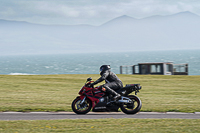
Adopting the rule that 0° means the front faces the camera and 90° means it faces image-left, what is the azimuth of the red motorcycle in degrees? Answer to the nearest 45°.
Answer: approximately 90°

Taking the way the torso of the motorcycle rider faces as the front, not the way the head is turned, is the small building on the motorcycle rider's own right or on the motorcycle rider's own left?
on the motorcycle rider's own right

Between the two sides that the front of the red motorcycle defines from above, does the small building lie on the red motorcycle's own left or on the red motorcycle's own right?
on the red motorcycle's own right

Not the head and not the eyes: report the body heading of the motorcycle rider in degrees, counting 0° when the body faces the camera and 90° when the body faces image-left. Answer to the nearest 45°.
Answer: approximately 90°
